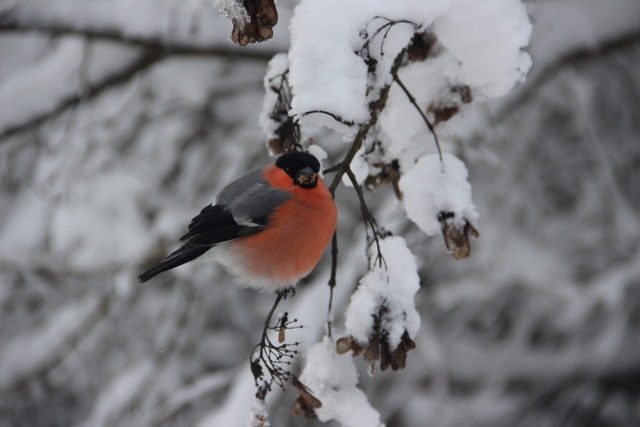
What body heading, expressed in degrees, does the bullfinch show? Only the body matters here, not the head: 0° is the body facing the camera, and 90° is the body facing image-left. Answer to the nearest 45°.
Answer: approximately 315°
